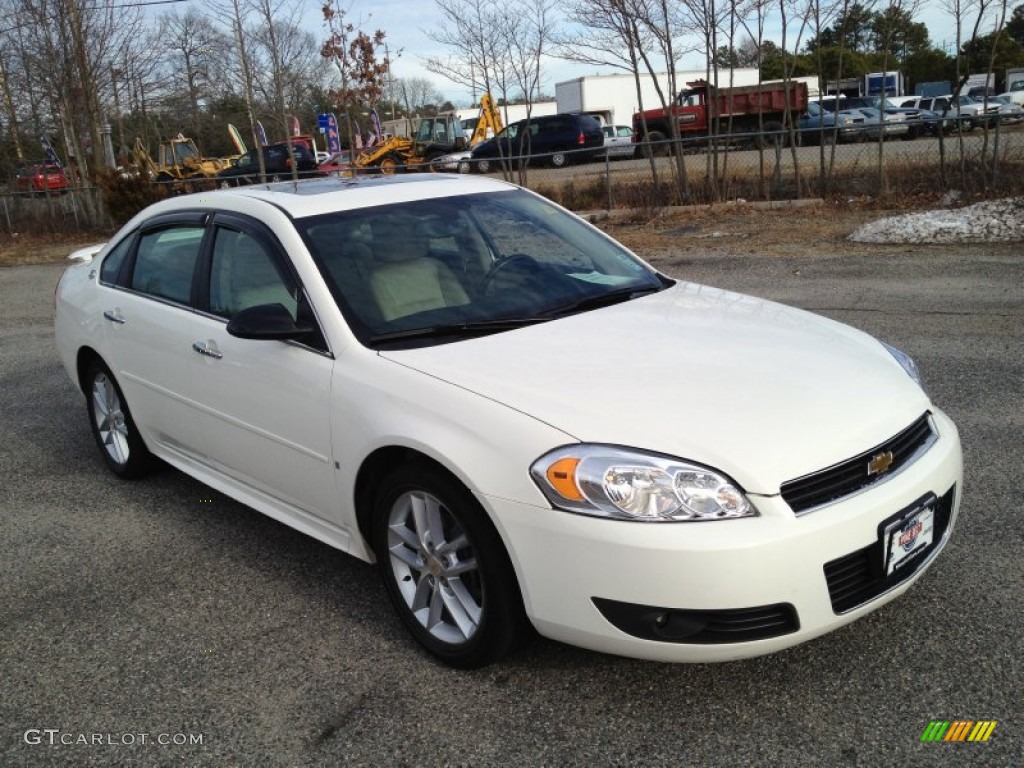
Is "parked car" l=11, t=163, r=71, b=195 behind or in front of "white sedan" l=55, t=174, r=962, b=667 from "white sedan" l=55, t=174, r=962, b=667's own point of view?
behind

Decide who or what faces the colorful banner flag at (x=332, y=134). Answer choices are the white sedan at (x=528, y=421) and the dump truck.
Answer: the dump truck

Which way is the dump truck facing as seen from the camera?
to the viewer's left

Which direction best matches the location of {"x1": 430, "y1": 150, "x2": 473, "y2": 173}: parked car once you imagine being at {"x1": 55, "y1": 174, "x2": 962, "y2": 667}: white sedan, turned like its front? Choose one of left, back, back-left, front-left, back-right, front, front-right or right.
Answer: back-left

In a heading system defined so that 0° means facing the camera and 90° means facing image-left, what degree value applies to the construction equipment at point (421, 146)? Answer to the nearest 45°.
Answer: approximately 90°

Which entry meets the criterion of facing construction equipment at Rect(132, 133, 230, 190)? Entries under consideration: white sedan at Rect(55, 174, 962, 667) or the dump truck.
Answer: the dump truck

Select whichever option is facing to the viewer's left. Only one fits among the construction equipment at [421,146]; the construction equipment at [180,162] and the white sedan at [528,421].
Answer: the construction equipment at [421,146]

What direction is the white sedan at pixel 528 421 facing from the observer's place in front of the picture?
facing the viewer and to the right of the viewer

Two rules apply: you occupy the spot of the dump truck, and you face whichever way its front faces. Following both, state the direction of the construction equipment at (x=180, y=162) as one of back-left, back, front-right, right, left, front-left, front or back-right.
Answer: front

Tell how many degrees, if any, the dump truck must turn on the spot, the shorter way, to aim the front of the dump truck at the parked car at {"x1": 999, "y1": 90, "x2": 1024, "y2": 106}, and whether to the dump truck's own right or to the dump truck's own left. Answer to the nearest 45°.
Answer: approximately 135° to the dump truck's own right

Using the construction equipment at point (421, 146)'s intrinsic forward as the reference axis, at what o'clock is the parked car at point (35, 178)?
The parked car is roughly at 11 o'clock from the construction equipment.

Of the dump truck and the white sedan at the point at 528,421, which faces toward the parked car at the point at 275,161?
the dump truck

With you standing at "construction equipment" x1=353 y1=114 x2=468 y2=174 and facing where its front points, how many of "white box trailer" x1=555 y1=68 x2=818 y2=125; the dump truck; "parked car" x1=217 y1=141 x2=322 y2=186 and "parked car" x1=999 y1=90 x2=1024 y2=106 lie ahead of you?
1

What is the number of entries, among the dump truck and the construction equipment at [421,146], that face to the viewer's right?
0
